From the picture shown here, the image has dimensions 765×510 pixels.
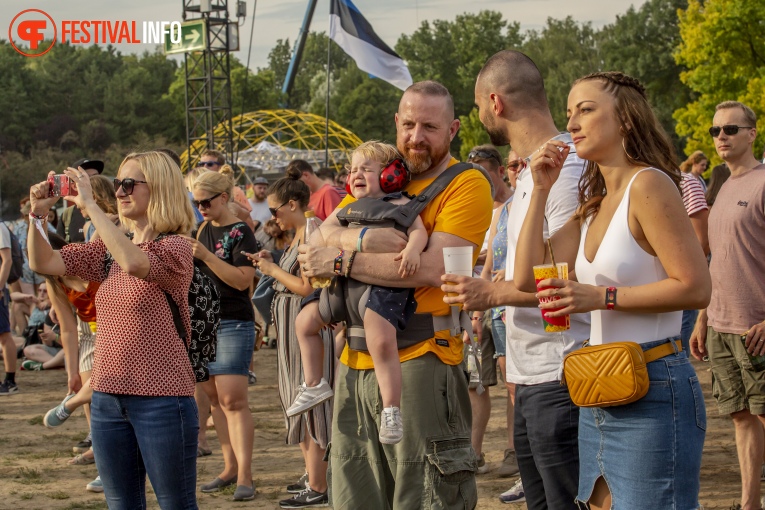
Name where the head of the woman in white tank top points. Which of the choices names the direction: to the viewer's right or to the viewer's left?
to the viewer's left

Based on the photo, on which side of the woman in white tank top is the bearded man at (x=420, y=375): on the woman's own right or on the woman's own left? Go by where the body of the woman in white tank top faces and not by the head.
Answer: on the woman's own right

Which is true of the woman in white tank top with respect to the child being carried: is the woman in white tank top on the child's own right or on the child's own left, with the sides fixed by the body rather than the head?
on the child's own left

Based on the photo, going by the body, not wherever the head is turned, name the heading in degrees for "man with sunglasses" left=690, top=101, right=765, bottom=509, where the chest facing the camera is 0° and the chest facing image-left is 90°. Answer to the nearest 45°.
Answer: approximately 45°

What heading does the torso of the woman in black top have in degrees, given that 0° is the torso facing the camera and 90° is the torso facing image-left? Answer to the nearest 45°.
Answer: approximately 45°

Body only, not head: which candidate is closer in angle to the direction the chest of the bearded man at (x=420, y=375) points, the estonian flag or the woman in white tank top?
the woman in white tank top

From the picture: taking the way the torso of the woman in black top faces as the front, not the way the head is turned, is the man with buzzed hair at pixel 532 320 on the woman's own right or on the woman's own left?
on the woman's own left

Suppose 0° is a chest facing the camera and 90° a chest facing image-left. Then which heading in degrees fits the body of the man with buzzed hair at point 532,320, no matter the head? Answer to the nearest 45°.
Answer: approximately 90°
